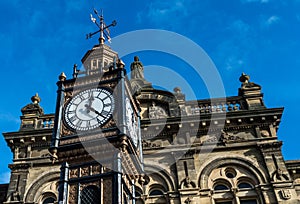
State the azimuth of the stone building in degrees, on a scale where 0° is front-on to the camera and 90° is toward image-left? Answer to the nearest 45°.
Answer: approximately 0°
